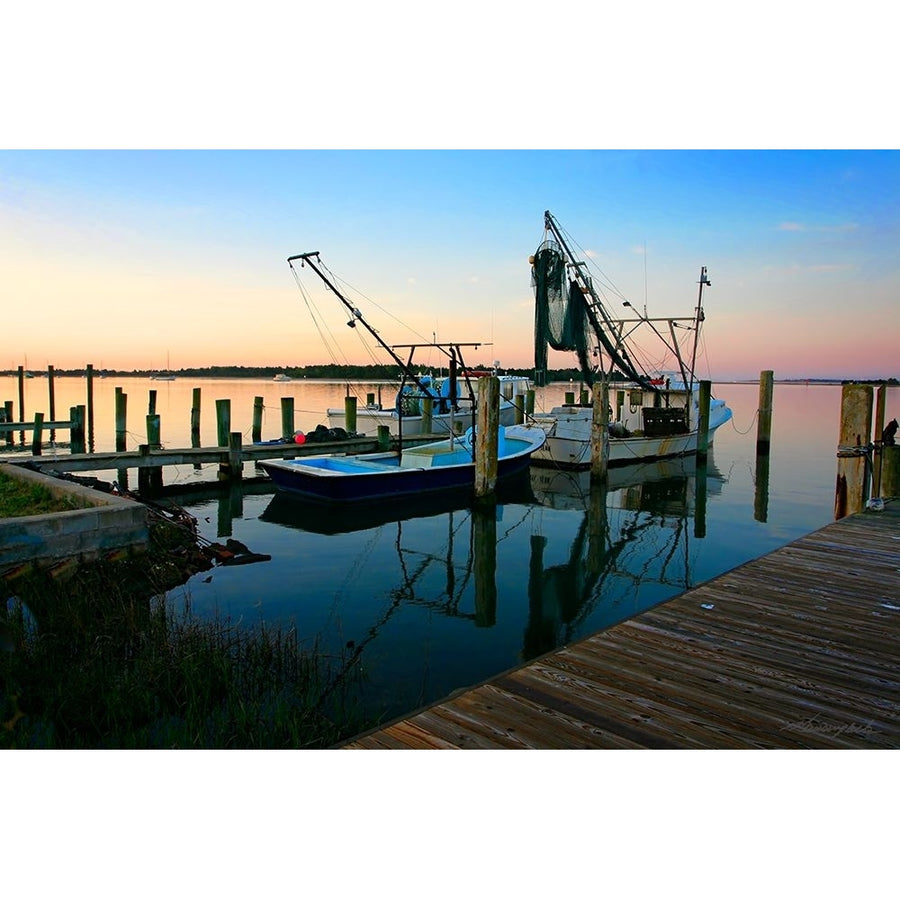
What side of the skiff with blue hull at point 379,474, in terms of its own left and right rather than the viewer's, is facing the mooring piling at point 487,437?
right

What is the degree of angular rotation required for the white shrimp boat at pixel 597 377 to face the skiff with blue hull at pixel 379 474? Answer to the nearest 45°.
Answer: approximately 180°

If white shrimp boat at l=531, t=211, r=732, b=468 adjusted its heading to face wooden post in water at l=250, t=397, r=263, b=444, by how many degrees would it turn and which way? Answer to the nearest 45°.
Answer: approximately 135° to its left

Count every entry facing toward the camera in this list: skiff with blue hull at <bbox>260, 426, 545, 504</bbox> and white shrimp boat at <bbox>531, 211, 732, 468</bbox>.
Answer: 0

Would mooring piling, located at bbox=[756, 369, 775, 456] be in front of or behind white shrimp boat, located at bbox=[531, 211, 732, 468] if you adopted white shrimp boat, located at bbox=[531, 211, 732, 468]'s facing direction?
in front

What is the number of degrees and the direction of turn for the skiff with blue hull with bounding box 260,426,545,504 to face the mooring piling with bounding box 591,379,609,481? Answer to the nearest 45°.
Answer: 0° — it already faces it

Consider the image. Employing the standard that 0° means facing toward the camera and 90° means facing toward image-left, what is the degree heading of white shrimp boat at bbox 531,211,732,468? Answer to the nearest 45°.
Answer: approximately 225°

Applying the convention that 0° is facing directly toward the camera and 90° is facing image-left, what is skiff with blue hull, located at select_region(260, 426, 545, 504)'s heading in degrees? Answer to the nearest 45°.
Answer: approximately 225°

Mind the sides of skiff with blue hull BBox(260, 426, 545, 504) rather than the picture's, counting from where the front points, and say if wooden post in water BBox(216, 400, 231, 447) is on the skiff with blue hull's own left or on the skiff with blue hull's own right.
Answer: on the skiff with blue hull's own left

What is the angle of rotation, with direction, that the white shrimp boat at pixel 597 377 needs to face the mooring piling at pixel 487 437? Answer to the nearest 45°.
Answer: approximately 135° to its right

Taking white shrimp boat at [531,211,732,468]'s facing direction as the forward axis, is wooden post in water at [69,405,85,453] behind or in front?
behind
